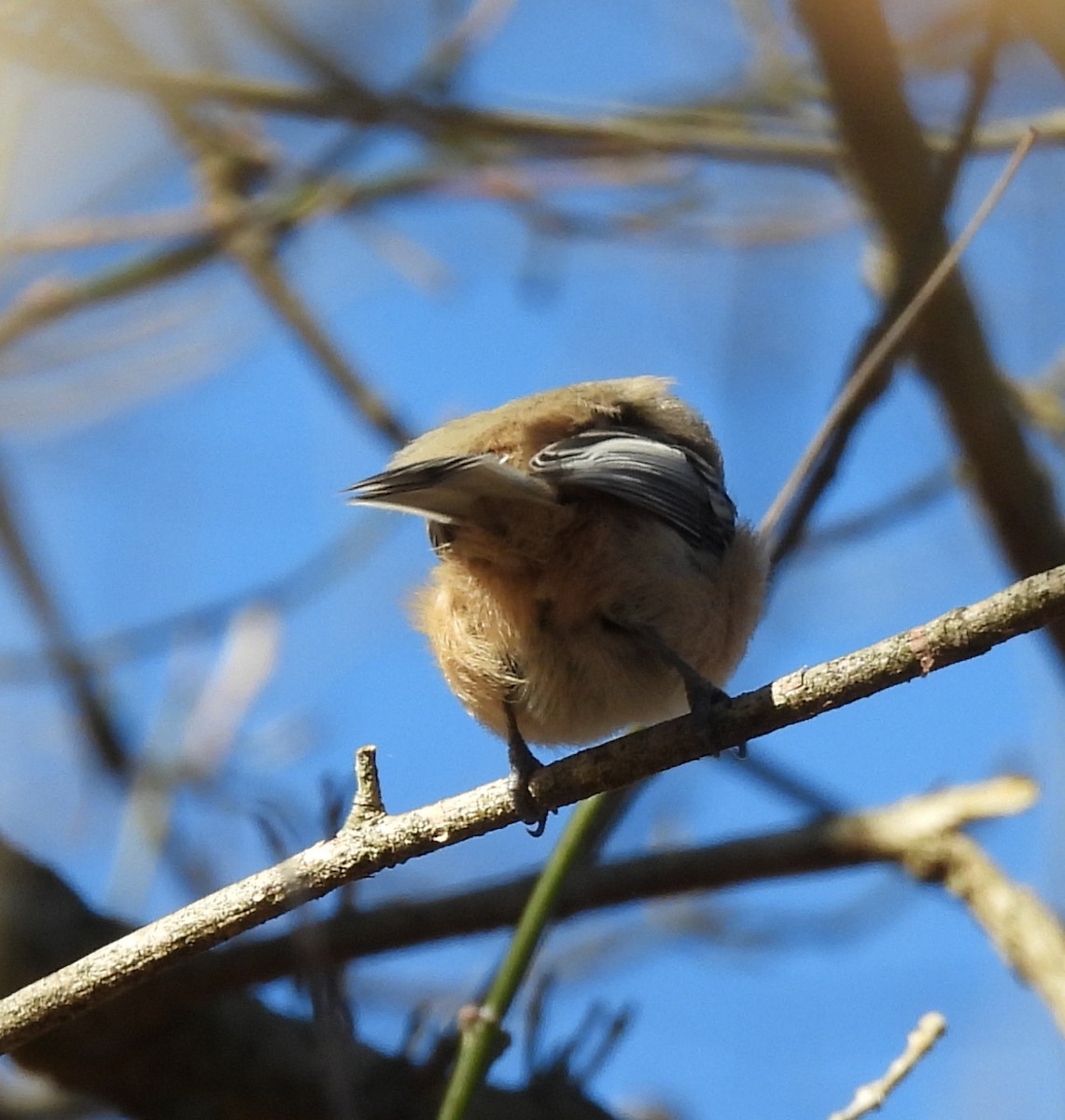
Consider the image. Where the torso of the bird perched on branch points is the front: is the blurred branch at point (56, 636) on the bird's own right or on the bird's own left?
on the bird's own left

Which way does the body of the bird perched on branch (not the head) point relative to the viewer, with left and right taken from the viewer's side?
facing away from the viewer and to the right of the viewer

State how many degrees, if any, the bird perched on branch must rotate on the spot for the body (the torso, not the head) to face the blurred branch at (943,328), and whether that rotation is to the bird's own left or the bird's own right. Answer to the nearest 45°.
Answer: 0° — it already faces it
